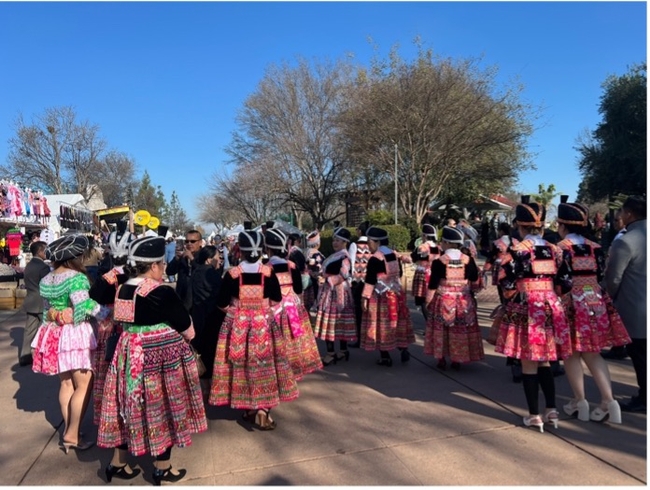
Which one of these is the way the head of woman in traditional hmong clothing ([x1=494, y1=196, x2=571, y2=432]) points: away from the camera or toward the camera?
away from the camera

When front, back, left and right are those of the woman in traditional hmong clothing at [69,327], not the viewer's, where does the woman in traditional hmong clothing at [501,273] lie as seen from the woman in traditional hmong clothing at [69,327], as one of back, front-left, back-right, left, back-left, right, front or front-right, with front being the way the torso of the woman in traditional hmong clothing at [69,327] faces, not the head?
front-right

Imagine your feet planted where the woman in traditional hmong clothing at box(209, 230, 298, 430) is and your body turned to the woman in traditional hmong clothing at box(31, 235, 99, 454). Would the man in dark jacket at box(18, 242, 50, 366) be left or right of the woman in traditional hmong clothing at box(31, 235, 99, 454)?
right

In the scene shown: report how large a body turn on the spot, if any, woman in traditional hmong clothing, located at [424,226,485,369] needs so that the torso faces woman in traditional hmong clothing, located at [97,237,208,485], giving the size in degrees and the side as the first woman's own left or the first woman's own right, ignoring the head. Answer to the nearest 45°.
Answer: approximately 135° to the first woman's own left

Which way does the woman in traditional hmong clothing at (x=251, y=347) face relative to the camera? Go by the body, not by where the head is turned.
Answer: away from the camera

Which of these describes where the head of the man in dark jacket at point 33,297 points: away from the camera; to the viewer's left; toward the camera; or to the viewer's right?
to the viewer's right

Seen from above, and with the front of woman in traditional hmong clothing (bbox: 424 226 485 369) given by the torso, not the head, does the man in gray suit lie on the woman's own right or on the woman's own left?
on the woman's own right

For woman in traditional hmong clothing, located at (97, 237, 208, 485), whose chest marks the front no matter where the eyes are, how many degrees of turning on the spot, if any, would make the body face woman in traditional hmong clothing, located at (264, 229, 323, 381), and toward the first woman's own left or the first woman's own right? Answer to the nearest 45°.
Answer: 0° — they already face them

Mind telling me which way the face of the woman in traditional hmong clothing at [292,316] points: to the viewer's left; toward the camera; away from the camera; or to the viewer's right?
away from the camera

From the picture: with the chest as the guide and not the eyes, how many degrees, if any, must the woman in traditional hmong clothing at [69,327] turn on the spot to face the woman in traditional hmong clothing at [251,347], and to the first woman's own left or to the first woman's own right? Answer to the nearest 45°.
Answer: approximately 45° to the first woman's own right

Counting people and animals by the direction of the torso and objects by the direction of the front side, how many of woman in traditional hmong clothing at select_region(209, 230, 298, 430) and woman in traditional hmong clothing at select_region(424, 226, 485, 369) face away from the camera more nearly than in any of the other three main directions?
2

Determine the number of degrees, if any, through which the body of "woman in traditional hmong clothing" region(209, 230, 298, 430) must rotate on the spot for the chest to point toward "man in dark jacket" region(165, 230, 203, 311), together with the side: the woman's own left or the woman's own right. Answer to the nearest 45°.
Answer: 0° — they already face them

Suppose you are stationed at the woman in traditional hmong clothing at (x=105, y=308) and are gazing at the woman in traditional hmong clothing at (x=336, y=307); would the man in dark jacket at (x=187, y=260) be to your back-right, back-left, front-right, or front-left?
front-left

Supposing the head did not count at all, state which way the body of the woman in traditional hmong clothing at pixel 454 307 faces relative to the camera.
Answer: away from the camera

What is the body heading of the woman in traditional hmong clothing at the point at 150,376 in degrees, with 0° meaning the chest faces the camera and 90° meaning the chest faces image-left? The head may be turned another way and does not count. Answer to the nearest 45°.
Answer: approximately 225°

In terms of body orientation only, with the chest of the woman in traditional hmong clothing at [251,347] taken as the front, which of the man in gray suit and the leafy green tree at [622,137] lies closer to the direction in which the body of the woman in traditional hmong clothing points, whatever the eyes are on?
the leafy green tree
